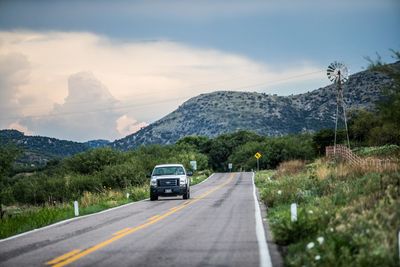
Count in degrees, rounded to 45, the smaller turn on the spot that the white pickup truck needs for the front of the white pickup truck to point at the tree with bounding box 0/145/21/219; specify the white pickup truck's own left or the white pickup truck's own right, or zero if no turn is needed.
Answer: approximately 90° to the white pickup truck's own right

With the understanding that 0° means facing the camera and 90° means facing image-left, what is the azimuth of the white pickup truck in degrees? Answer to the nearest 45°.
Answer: approximately 0°
